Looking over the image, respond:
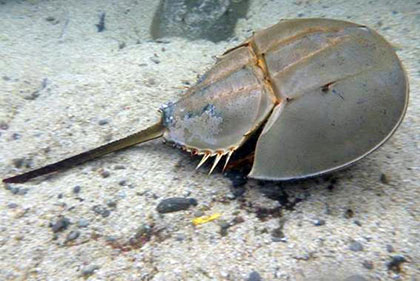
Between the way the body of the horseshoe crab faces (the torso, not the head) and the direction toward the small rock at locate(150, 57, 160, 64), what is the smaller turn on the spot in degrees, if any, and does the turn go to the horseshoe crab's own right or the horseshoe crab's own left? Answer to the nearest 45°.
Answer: approximately 90° to the horseshoe crab's own left

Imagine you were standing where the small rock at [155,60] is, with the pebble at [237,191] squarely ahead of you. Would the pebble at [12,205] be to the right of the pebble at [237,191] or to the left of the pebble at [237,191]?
right

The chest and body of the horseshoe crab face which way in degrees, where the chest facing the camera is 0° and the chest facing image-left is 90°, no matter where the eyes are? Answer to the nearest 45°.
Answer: approximately 225°

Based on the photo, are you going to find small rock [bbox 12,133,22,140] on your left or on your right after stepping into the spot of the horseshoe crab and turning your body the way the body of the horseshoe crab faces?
on your left

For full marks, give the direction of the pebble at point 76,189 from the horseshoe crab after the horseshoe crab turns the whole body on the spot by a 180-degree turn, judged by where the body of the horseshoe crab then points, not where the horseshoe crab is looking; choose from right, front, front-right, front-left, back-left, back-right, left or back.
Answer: front-right

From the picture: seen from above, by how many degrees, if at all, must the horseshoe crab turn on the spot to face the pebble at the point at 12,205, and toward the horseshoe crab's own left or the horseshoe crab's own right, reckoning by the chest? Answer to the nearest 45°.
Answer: approximately 135° to the horseshoe crab's own left
